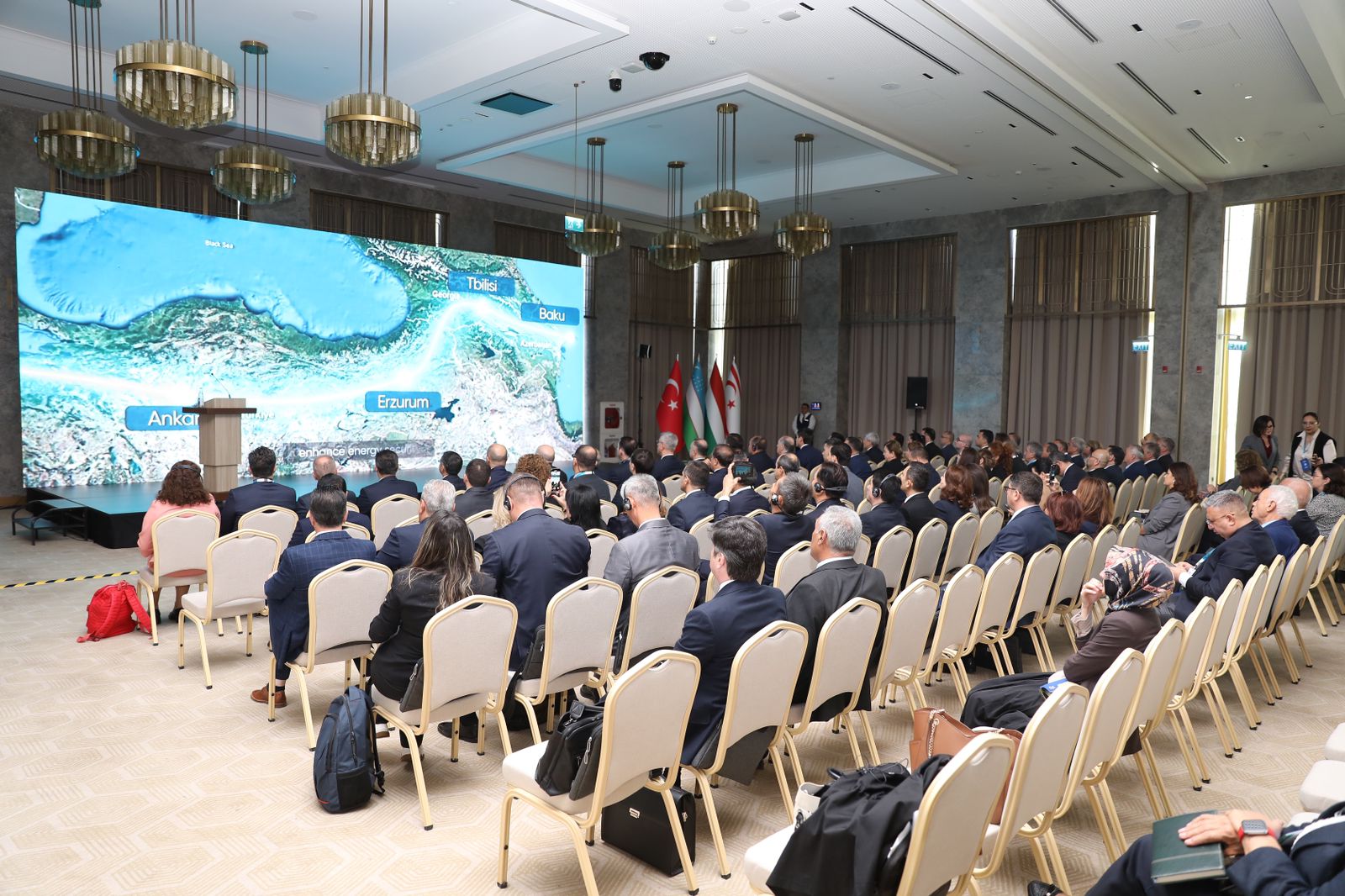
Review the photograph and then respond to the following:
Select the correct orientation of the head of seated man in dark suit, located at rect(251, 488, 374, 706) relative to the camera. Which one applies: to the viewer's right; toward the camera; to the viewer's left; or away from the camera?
away from the camera

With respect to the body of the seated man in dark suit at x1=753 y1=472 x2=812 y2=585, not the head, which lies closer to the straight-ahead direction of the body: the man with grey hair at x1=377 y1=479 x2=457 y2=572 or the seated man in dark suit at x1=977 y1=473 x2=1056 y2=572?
the man with grey hair

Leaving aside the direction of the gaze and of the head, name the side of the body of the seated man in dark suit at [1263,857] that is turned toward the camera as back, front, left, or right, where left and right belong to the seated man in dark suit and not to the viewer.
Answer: left

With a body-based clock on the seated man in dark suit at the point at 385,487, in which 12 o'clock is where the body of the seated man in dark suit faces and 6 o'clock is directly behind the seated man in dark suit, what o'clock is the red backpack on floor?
The red backpack on floor is roughly at 8 o'clock from the seated man in dark suit.

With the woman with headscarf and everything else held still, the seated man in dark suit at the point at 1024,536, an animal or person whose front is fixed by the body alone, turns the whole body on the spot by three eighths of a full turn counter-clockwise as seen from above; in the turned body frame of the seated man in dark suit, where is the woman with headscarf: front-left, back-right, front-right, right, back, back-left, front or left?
front

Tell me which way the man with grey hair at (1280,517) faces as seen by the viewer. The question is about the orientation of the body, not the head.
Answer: to the viewer's left

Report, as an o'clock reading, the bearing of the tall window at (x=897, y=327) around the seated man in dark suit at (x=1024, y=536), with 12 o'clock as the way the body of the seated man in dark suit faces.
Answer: The tall window is roughly at 1 o'clock from the seated man in dark suit.

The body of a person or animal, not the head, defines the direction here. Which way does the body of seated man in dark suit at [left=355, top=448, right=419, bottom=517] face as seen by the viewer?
away from the camera

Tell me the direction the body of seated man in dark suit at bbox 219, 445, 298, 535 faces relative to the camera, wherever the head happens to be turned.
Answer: away from the camera

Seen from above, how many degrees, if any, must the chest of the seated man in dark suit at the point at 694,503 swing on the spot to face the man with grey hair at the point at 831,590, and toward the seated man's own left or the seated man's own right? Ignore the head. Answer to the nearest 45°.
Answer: approximately 135° to the seated man's own left

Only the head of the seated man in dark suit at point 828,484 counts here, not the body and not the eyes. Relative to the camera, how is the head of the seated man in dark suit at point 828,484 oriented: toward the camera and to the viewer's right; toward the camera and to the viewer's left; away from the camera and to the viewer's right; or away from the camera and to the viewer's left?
away from the camera and to the viewer's left

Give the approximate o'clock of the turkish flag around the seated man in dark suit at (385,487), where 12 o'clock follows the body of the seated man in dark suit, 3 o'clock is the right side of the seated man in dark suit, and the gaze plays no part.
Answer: The turkish flag is roughly at 1 o'clock from the seated man in dark suit.

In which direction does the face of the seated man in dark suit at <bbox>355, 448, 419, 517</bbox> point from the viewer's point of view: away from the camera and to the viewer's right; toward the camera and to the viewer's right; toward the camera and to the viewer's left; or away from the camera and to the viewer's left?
away from the camera and to the viewer's left

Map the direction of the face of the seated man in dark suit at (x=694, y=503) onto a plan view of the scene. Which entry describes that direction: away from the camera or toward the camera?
away from the camera
